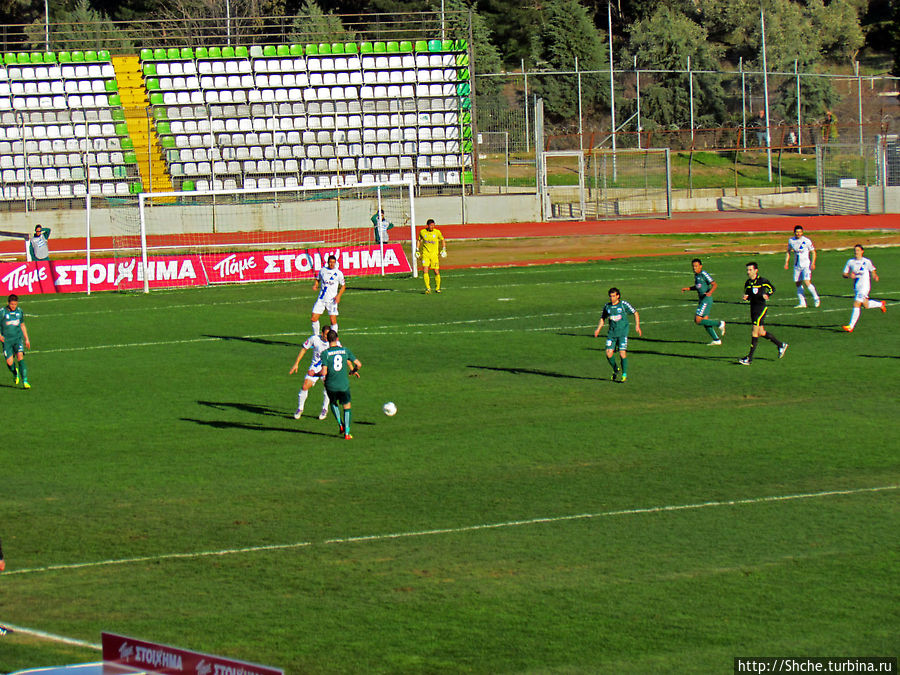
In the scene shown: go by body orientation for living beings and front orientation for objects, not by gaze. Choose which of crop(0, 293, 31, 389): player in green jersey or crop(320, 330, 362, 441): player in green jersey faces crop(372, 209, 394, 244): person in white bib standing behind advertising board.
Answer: crop(320, 330, 362, 441): player in green jersey

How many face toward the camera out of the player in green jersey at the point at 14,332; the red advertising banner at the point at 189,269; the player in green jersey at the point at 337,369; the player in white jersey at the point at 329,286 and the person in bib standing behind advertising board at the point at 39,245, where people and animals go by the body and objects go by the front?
4

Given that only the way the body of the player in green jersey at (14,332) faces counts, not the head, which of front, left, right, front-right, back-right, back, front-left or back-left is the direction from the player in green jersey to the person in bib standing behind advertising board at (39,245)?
back

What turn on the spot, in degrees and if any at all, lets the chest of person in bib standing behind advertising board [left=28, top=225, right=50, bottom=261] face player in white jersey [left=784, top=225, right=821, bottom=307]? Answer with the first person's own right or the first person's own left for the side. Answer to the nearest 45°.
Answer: approximately 45° to the first person's own left

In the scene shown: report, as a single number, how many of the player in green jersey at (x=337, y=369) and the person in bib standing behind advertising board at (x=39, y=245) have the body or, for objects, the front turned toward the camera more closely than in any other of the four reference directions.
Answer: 1

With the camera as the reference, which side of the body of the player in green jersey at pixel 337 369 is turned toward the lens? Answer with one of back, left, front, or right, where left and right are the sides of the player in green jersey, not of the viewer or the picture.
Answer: back

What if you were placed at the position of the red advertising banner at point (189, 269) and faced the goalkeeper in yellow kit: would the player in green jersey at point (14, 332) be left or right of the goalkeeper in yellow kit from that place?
right
